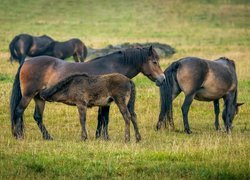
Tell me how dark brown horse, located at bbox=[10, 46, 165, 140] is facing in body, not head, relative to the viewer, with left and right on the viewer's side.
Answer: facing to the right of the viewer

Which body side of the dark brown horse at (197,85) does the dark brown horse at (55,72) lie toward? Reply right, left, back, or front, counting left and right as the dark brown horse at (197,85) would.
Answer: back

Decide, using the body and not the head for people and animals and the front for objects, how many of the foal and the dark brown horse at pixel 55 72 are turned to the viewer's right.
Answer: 1

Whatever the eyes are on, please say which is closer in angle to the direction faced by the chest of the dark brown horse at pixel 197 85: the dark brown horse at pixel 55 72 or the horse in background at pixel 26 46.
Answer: the horse in background

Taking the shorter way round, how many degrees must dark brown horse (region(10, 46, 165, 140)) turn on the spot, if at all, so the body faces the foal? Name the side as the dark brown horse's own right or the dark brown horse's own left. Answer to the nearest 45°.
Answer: approximately 45° to the dark brown horse's own right

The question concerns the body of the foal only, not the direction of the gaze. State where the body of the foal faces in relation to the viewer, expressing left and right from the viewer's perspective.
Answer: facing to the left of the viewer

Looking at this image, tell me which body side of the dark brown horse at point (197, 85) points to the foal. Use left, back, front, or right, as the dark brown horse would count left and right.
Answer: back
